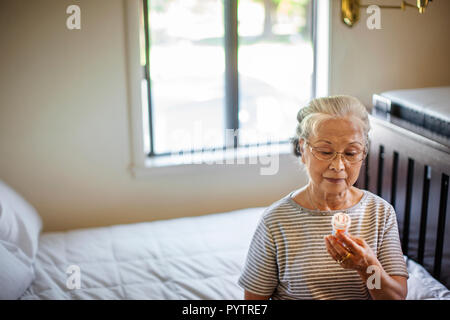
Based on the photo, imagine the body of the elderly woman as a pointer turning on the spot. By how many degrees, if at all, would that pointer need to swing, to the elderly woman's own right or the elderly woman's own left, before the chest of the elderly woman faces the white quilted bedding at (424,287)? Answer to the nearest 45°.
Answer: approximately 135° to the elderly woman's own left

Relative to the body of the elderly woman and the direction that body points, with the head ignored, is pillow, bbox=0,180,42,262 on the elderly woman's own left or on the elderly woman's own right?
on the elderly woman's own right

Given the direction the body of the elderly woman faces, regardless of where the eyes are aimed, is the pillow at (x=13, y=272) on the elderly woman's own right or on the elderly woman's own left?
on the elderly woman's own right

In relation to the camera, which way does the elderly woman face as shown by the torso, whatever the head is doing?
toward the camera

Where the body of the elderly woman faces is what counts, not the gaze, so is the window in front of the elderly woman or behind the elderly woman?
behind

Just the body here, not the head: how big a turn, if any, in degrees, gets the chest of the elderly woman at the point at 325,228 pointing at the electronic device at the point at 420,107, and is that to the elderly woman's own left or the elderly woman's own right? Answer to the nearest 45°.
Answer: approximately 180°
